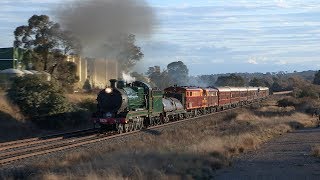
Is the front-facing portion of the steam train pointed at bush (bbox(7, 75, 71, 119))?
no

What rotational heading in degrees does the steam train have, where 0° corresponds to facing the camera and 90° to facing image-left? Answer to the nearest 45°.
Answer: approximately 45°
